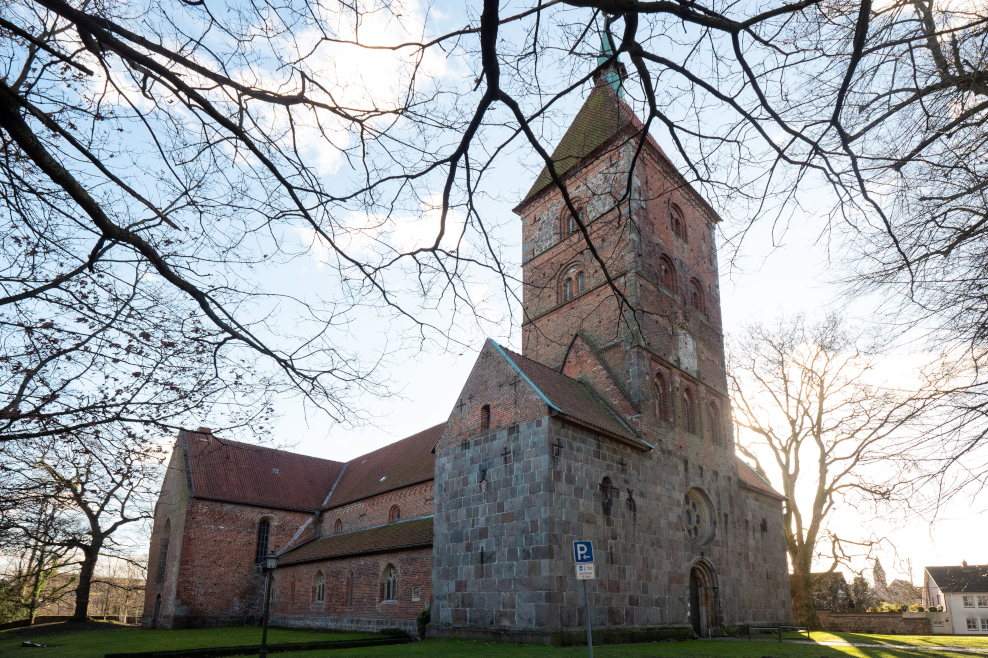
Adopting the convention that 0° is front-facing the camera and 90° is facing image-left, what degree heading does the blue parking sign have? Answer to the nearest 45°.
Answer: approximately 0°

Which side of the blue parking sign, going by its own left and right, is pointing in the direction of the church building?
back

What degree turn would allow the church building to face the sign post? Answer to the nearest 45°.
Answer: approximately 45° to its right

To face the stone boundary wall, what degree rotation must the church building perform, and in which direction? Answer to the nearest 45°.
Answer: approximately 90° to its left

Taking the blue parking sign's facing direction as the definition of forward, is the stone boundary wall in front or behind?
behind

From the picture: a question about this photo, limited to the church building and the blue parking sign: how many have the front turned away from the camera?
0

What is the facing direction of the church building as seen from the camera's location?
facing the viewer and to the right of the viewer

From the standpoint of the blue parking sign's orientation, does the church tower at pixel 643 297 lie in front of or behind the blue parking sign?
behind
